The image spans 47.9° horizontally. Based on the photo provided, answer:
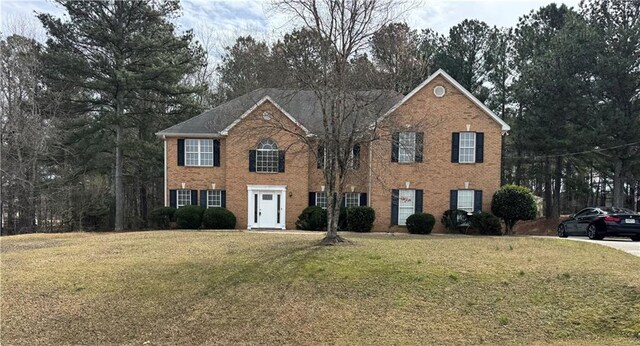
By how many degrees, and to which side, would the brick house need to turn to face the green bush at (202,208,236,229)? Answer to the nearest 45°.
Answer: approximately 90° to its right

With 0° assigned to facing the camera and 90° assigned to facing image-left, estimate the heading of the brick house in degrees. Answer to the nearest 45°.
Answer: approximately 0°

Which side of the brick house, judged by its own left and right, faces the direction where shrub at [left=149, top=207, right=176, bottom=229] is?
right

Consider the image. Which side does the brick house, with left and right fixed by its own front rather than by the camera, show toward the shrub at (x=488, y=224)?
left

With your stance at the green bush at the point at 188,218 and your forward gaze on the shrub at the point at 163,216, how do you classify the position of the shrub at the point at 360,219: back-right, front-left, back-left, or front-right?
back-right

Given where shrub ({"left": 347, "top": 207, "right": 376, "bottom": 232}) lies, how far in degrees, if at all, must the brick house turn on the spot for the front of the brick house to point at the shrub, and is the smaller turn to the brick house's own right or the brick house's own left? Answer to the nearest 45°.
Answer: approximately 45° to the brick house's own left

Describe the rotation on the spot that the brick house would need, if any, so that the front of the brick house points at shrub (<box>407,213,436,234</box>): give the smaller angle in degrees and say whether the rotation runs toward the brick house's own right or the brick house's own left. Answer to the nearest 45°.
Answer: approximately 90° to the brick house's own left

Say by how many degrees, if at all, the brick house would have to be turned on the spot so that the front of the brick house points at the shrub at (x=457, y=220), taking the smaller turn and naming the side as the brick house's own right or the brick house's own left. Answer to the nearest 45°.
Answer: approximately 90° to the brick house's own left

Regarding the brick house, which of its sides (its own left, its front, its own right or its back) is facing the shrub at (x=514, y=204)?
left
